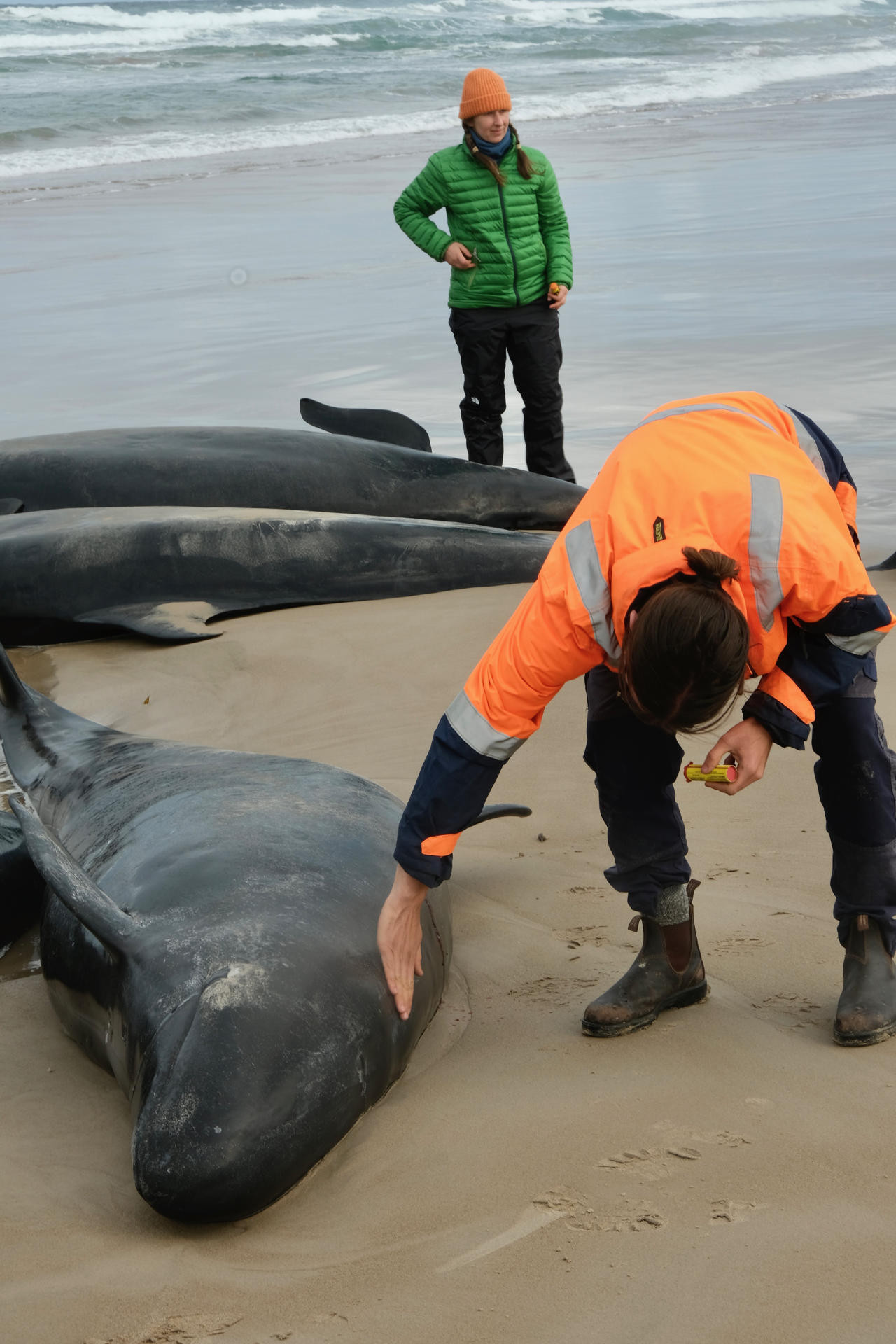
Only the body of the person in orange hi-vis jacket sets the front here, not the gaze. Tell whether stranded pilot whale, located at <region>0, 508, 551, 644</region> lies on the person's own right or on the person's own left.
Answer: on the person's own right

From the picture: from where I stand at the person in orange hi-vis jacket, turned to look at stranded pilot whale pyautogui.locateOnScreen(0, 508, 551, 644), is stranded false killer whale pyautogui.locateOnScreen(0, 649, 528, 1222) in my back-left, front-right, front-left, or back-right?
front-left

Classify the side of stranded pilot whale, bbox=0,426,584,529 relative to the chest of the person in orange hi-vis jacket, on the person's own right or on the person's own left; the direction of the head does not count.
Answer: on the person's own right

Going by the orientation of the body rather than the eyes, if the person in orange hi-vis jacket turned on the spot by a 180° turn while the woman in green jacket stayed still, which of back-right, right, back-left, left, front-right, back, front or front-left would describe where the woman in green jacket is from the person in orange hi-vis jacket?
front-left
